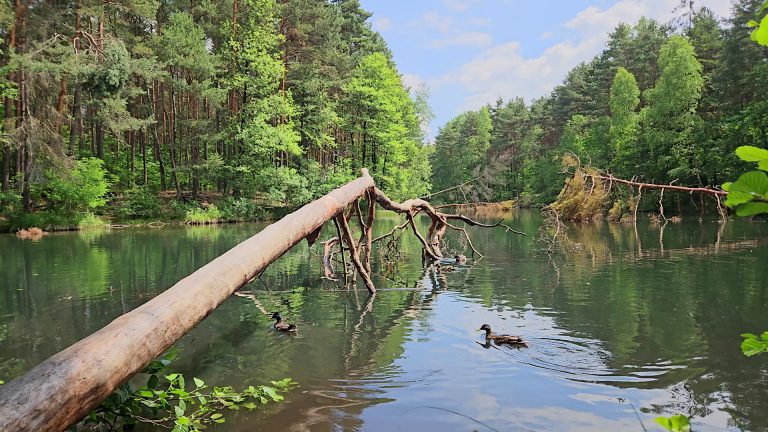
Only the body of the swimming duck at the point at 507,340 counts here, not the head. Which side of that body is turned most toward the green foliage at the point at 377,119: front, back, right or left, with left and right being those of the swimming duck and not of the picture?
right

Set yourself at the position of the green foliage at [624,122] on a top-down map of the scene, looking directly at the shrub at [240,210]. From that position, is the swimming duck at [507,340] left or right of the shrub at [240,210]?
left

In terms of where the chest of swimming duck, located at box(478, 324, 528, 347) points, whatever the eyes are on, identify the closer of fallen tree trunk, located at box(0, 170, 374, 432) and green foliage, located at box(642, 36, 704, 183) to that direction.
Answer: the fallen tree trunk

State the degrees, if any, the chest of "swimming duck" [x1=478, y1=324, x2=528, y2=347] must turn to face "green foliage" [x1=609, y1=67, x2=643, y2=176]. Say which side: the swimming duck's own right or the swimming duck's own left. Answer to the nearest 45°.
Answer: approximately 90° to the swimming duck's own right

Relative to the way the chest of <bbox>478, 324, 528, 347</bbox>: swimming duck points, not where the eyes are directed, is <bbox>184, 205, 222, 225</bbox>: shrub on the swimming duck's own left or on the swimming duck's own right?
on the swimming duck's own right

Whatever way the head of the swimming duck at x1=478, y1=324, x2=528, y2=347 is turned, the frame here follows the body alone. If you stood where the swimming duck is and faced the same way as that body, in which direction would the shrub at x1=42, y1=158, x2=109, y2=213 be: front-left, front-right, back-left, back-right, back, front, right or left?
front-right

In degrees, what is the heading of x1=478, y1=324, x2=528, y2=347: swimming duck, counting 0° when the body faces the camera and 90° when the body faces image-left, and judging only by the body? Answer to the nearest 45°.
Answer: approximately 90°
